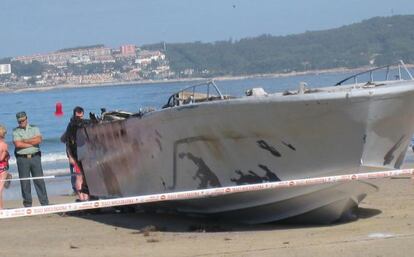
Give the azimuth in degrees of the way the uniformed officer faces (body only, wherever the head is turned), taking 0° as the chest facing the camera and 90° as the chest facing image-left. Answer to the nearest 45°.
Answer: approximately 0°

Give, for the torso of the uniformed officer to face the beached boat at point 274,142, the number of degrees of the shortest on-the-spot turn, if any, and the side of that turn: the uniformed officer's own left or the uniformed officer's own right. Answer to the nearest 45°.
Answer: approximately 45° to the uniformed officer's own left

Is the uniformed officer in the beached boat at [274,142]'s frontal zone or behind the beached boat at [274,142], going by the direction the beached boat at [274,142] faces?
behind

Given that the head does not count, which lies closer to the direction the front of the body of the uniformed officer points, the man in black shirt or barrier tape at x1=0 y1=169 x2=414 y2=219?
the barrier tape

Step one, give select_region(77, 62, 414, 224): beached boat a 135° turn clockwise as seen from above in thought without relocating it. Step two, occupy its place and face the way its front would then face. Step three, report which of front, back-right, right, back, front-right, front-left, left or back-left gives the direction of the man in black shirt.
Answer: front-right

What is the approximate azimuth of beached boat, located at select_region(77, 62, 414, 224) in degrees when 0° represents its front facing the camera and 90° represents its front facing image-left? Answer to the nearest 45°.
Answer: approximately 315°

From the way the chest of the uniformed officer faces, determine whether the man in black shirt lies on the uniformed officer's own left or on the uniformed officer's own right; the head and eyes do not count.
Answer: on the uniformed officer's own left
